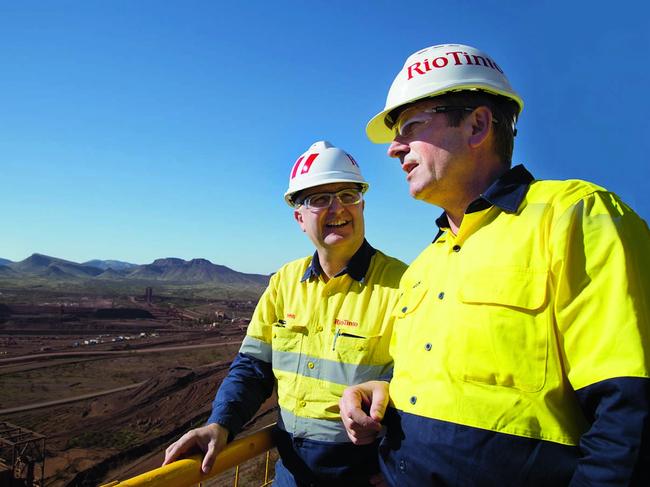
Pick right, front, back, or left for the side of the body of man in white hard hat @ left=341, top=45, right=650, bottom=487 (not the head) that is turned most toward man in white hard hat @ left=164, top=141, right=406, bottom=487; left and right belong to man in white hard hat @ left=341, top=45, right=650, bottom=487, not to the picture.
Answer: right

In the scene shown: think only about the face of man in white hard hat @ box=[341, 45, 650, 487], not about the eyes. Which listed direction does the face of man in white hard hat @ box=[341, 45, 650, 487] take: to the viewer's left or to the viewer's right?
to the viewer's left

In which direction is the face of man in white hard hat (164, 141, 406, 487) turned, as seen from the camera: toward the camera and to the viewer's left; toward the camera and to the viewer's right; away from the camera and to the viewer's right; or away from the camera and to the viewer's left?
toward the camera and to the viewer's right

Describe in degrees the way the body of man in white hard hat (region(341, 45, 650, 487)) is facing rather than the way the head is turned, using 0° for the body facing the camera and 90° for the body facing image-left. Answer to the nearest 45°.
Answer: approximately 45°
